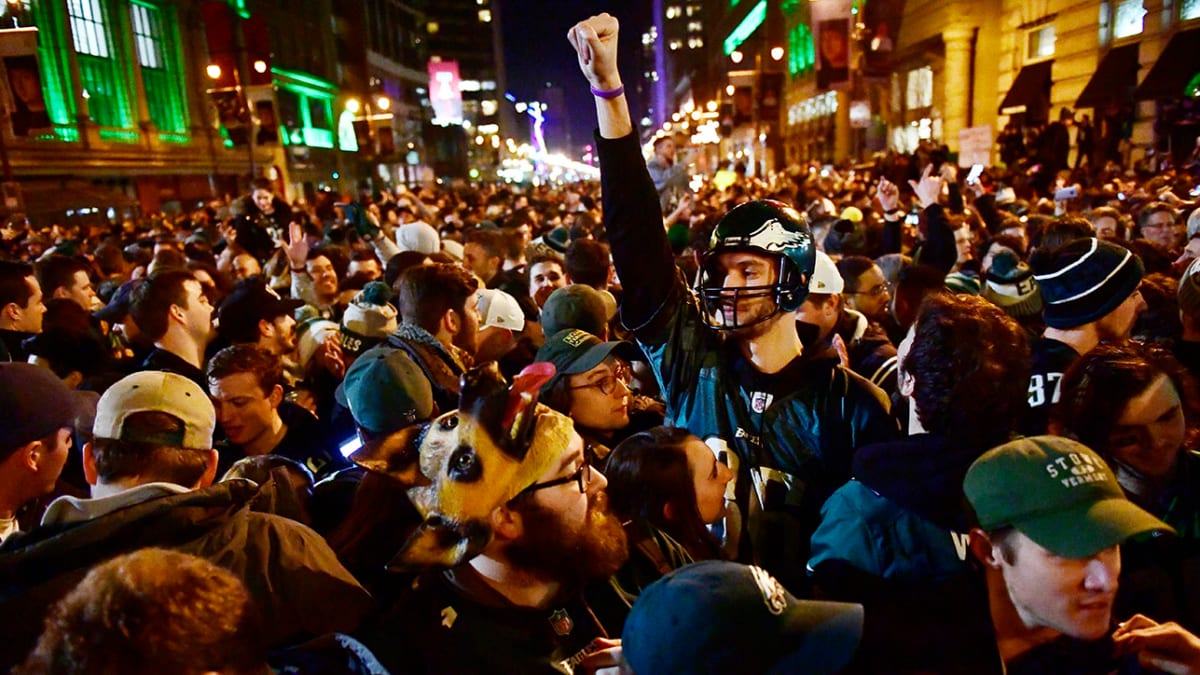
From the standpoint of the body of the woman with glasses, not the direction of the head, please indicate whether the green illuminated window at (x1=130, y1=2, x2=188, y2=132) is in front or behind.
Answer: behind

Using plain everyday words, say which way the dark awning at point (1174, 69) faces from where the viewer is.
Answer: facing to the left of the viewer

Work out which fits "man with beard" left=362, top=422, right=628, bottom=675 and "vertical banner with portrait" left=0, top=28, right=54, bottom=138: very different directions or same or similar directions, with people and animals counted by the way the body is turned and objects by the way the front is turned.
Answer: same or similar directions

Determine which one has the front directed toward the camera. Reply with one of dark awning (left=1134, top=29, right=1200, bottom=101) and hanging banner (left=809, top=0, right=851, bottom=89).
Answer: the hanging banner

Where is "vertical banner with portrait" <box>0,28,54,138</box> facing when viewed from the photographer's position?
facing the viewer

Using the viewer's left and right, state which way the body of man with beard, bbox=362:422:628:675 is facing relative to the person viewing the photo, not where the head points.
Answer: facing the viewer and to the right of the viewer

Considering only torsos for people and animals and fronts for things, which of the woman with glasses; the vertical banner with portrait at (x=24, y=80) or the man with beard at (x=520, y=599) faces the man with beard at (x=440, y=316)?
the vertical banner with portrait

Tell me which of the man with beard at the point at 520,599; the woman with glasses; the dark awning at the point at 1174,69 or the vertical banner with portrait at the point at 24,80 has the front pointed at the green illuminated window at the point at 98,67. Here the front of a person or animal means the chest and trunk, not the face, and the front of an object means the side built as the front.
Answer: the dark awning

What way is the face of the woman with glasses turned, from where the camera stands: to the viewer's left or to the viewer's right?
to the viewer's right

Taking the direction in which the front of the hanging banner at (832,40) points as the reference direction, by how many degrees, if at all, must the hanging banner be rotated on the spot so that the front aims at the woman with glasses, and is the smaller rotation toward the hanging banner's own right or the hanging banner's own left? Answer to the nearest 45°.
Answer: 0° — it already faces them

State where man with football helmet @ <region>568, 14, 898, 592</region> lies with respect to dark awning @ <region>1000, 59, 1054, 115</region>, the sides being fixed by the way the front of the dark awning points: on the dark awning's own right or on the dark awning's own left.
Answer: on the dark awning's own left

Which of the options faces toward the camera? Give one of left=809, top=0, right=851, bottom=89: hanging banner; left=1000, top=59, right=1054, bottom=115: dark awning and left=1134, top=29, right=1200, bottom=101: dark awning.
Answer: the hanging banner

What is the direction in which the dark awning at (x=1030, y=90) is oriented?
to the viewer's left

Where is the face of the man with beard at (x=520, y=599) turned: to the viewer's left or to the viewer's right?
to the viewer's right
